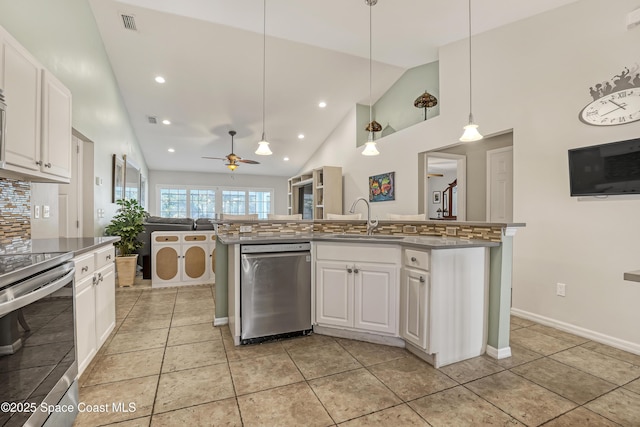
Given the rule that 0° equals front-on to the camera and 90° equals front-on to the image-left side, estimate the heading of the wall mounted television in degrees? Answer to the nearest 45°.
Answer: approximately 45°

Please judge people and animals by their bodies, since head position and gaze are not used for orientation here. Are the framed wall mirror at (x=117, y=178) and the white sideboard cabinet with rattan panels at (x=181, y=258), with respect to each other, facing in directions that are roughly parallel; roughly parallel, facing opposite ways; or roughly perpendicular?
roughly perpendicular

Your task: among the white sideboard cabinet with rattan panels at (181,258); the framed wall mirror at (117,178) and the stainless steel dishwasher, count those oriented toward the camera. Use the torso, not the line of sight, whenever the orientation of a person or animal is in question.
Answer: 2

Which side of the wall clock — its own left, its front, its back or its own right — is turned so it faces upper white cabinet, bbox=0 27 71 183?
front

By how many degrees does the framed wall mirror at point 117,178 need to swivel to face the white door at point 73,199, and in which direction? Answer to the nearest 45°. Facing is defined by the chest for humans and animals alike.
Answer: approximately 90° to its right

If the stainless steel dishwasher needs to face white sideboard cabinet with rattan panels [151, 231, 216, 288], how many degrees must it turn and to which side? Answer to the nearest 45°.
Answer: approximately 135° to its right

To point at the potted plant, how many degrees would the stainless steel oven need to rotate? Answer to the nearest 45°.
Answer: approximately 135° to its left

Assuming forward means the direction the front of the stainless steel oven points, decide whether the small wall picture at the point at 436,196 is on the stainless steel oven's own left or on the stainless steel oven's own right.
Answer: on the stainless steel oven's own left

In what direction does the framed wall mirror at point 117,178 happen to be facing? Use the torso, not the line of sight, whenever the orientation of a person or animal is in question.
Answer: to the viewer's right

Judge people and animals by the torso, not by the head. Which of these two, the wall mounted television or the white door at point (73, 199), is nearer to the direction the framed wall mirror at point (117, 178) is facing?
the wall mounted television

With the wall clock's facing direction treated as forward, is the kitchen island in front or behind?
in front

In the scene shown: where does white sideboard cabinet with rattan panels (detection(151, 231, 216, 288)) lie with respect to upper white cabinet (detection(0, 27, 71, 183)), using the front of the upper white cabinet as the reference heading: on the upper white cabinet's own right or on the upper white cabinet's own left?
on the upper white cabinet's own left

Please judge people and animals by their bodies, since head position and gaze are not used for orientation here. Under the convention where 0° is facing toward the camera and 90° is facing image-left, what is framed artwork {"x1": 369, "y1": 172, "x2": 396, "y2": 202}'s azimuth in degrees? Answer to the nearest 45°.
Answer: approximately 45°

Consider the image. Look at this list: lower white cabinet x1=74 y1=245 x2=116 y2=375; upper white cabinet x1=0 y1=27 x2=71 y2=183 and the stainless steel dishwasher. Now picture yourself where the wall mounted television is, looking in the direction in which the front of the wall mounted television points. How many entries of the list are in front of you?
3

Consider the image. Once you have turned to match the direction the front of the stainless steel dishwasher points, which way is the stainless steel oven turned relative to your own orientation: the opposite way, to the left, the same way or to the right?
to the left

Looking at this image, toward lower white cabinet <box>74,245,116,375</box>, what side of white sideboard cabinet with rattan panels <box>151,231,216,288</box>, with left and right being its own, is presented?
front

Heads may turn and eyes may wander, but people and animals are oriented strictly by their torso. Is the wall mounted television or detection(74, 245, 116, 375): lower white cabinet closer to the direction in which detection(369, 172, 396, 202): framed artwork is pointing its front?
the lower white cabinet

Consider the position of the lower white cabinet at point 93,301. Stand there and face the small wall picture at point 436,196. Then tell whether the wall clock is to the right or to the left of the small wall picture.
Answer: right
